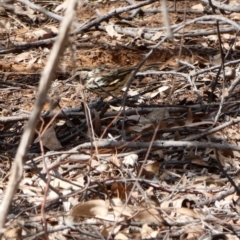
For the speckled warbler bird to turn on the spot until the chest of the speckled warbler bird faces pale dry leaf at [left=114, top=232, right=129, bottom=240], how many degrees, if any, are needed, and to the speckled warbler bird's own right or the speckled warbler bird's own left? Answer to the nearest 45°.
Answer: approximately 90° to the speckled warbler bird's own left

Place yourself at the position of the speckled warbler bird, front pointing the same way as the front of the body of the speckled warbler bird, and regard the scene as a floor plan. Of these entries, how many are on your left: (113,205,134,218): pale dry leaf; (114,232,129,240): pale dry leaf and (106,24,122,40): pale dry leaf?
2

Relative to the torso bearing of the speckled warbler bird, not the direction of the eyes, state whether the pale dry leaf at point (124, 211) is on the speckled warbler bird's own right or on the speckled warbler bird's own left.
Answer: on the speckled warbler bird's own left

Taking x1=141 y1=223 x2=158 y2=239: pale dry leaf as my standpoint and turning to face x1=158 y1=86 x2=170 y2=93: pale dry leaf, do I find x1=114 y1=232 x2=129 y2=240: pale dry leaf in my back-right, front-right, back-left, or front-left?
back-left

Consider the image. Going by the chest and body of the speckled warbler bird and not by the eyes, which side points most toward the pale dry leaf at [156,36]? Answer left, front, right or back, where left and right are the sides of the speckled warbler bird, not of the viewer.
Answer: right

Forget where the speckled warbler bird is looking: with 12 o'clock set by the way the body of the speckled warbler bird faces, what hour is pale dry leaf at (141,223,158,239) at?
The pale dry leaf is roughly at 9 o'clock from the speckled warbler bird.

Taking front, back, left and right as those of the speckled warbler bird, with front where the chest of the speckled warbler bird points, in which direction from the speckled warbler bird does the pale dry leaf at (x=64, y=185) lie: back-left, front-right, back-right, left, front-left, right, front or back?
left

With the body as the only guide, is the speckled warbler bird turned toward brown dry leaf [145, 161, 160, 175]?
no

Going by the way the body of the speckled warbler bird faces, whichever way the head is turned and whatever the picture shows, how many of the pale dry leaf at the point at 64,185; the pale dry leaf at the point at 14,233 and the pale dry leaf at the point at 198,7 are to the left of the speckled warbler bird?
2

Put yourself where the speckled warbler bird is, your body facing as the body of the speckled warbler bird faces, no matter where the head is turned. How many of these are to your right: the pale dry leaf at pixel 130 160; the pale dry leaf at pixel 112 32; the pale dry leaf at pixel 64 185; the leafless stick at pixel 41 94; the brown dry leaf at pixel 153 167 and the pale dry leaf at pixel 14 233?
1

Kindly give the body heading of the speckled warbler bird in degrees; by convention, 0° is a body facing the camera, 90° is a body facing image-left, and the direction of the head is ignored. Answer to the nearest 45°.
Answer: approximately 90°

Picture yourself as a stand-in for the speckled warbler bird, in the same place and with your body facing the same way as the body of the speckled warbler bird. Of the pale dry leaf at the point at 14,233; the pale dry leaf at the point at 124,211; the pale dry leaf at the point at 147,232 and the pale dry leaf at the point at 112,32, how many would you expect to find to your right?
1

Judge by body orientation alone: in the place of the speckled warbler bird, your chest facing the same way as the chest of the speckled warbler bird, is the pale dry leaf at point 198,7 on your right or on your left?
on your right

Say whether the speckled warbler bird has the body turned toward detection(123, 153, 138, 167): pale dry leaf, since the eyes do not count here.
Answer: no

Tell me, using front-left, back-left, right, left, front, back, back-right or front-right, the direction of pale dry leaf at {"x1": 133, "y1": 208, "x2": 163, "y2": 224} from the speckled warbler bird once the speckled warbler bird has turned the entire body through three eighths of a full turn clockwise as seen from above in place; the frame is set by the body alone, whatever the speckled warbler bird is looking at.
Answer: back-right

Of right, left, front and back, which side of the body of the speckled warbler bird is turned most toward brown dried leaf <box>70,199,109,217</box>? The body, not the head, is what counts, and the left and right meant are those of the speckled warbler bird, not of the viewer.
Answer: left
